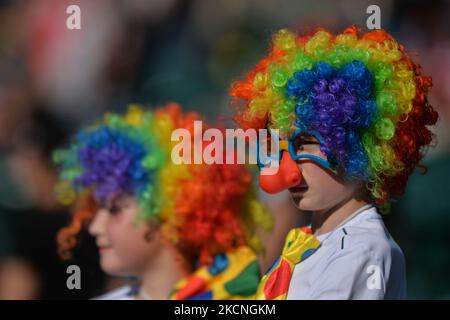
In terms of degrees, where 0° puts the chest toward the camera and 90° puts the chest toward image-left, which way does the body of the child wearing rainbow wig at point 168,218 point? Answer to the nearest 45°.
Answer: approximately 90°

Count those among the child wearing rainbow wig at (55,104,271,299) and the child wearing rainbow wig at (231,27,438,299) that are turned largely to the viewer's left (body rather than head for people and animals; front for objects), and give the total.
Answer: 2

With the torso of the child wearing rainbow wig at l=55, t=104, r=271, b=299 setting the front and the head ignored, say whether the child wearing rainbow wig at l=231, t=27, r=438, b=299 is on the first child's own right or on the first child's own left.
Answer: on the first child's own left

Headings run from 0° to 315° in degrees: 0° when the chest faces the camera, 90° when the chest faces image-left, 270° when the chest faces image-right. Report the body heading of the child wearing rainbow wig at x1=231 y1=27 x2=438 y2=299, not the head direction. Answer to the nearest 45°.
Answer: approximately 90°

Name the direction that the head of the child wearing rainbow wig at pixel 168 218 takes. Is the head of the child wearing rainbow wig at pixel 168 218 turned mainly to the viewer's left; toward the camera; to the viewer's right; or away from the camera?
to the viewer's left

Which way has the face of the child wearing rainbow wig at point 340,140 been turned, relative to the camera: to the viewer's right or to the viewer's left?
to the viewer's left

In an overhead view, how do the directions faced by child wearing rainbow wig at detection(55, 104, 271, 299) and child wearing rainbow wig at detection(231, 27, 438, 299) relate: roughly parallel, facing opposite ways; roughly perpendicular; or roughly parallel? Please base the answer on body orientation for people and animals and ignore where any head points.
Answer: roughly parallel

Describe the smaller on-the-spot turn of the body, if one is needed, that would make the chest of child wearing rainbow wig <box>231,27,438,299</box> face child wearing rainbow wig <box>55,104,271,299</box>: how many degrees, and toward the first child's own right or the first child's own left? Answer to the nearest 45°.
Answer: approximately 45° to the first child's own right
